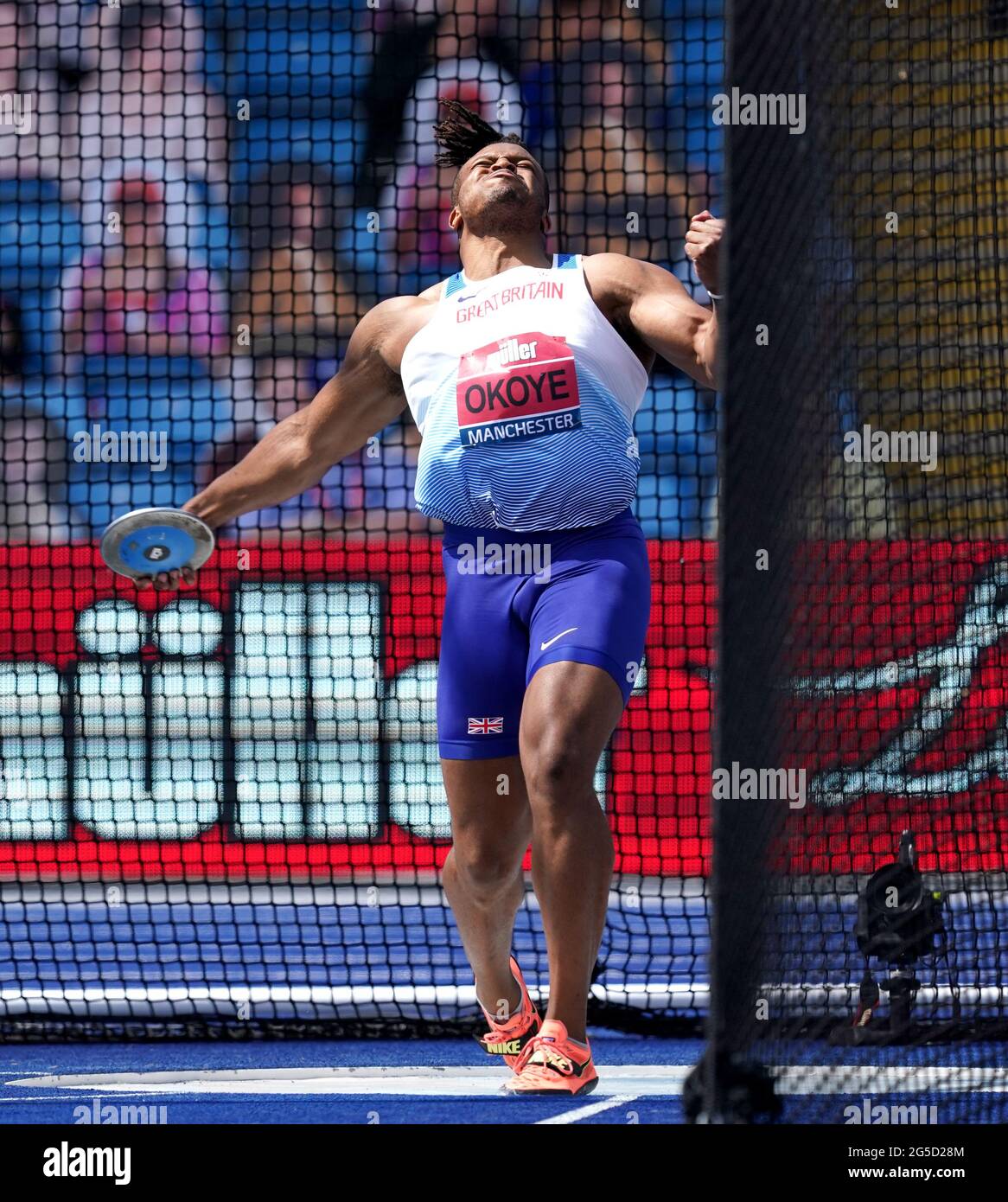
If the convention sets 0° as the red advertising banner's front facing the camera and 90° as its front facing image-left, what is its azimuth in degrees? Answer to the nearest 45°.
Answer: approximately 0°
